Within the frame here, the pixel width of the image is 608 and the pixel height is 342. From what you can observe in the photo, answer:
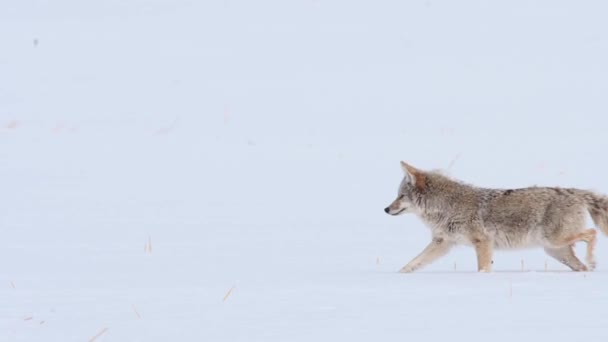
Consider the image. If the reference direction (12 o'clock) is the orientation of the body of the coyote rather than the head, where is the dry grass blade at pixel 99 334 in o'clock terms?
The dry grass blade is roughly at 10 o'clock from the coyote.

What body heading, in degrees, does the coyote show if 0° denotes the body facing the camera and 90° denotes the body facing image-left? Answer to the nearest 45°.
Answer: approximately 90°
